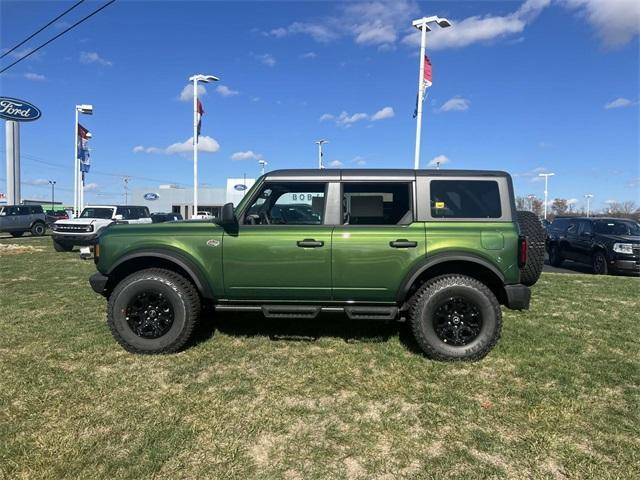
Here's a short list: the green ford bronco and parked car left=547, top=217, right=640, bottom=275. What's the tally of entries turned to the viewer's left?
1

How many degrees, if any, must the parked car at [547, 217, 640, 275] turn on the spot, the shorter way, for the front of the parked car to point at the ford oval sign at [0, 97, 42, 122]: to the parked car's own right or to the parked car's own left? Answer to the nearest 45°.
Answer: approximately 135° to the parked car's own right

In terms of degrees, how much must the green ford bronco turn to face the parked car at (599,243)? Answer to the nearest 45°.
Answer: approximately 135° to its right

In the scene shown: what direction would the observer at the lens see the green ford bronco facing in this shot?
facing to the left of the viewer

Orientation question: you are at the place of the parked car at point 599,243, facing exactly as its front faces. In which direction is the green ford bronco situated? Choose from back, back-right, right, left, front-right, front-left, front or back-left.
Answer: front-right

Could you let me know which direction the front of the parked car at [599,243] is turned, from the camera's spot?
facing the viewer and to the right of the viewer

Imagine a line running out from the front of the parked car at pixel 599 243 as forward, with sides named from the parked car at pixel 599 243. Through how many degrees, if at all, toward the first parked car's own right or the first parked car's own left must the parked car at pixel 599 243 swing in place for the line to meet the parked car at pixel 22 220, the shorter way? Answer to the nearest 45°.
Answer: approximately 135° to the first parked car's own right

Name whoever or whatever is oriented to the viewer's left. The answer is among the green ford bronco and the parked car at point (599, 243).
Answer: the green ford bronco
